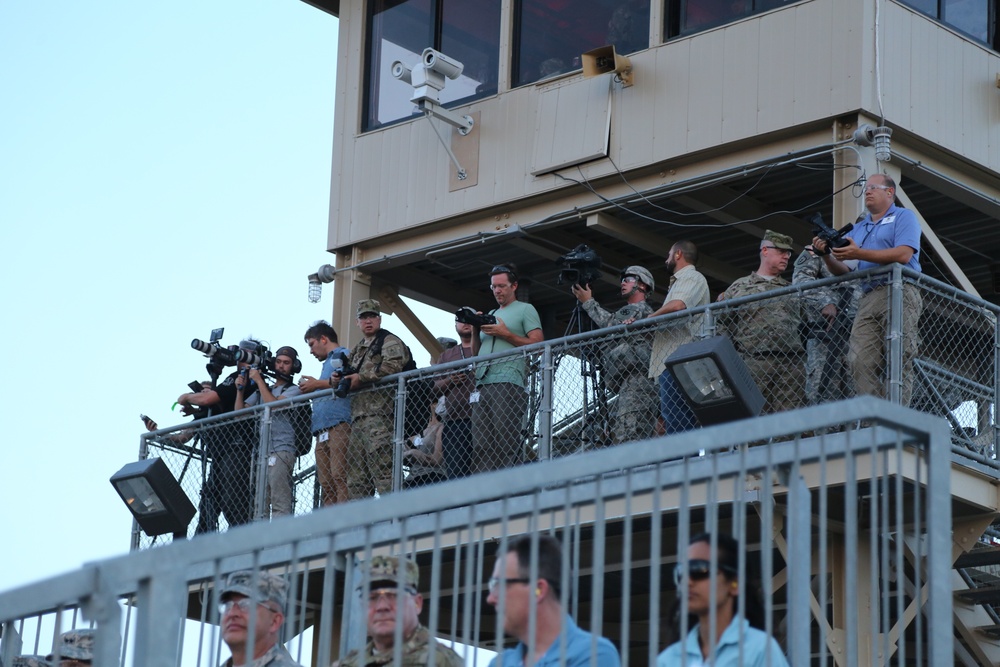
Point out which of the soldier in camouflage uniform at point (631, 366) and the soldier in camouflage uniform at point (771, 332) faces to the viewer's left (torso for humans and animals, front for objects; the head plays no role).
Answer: the soldier in camouflage uniform at point (631, 366)

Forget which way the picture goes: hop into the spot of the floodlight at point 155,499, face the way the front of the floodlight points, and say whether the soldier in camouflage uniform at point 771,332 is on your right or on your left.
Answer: on your left

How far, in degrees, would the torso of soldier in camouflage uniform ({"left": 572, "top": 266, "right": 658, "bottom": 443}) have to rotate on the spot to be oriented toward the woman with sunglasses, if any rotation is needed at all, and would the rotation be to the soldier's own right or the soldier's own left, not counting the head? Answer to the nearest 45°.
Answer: approximately 90° to the soldier's own left

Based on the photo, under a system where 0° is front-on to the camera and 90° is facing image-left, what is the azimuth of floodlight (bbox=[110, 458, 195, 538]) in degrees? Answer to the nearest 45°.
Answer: approximately 45°

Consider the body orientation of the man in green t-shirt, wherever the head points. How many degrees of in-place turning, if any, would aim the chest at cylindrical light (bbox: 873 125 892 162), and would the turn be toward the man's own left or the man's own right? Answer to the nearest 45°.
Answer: approximately 135° to the man's own left

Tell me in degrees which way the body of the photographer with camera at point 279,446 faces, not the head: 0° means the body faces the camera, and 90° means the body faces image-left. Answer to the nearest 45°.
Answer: approximately 45°

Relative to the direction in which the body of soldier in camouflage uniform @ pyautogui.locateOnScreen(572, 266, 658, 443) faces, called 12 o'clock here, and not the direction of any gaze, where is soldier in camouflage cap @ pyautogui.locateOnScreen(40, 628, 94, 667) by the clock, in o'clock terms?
soldier in camouflage cap @ pyautogui.locateOnScreen(40, 628, 94, 667) is roughly at 10 o'clock from soldier in camouflage uniform @ pyautogui.locateOnScreen(572, 266, 658, 443).

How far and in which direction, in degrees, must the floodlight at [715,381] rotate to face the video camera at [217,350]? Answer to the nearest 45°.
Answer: approximately 90° to its right

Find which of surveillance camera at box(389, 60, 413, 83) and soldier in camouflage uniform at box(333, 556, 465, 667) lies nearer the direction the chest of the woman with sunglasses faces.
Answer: the soldier in camouflage uniform

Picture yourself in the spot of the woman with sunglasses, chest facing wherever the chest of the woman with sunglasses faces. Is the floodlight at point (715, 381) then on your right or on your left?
on your right

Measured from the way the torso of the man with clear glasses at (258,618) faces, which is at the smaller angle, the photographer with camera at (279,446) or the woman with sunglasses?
the woman with sunglasses
